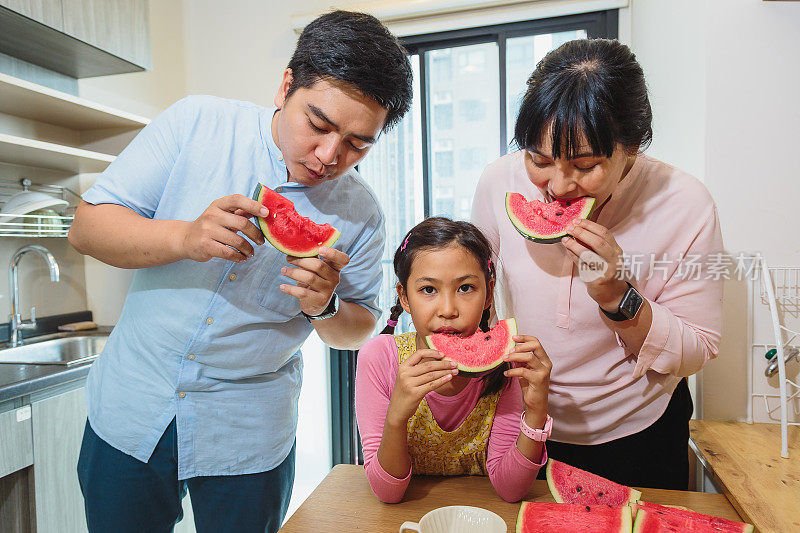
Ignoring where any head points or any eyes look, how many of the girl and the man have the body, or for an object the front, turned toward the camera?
2

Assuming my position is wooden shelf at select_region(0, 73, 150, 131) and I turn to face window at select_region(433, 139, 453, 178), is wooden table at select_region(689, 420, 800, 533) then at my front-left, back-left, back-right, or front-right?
front-right

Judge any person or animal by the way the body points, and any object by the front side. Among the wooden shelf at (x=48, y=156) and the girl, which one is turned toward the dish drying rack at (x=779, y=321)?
the wooden shelf

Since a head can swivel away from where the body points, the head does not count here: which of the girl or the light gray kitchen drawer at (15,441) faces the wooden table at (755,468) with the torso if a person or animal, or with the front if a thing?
the light gray kitchen drawer

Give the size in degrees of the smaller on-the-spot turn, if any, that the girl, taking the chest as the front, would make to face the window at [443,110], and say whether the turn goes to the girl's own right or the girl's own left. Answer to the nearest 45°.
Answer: approximately 180°

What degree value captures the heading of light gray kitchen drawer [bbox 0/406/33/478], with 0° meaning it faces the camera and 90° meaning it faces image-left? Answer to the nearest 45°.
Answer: approximately 315°

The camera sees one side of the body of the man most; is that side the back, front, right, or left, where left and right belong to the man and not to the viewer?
front

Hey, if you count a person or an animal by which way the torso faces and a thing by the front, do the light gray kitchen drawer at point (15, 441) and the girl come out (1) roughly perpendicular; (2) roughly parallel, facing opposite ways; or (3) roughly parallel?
roughly perpendicular

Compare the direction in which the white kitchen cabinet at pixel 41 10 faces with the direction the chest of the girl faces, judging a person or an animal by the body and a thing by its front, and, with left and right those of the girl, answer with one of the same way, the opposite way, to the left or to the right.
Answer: to the left

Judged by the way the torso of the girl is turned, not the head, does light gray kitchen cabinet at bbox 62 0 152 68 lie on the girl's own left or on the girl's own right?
on the girl's own right

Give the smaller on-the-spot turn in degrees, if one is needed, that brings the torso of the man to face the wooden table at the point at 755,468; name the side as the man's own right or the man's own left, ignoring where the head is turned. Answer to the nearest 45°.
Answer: approximately 90° to the man's own left

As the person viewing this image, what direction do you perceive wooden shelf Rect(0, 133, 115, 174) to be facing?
facing the viewer and to the right of the viewer

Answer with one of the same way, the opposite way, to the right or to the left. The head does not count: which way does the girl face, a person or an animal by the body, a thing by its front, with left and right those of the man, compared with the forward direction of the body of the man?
the same way

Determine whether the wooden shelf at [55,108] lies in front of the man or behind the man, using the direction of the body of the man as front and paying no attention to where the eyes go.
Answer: behind

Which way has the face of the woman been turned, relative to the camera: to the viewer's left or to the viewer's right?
to the viewer's left

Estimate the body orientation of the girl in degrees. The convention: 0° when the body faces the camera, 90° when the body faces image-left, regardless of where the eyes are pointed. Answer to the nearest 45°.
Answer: approximately 0°
